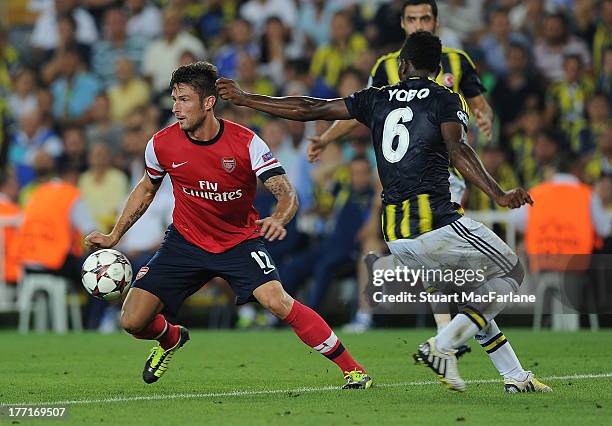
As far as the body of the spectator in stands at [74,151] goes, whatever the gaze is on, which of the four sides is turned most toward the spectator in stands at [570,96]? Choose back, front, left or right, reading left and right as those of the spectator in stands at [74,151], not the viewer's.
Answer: left

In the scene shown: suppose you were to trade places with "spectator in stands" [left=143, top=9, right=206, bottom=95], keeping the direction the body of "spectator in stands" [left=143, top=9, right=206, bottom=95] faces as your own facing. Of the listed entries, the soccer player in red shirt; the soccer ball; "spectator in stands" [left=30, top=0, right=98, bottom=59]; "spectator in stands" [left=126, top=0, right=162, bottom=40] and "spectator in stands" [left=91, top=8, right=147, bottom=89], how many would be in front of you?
2

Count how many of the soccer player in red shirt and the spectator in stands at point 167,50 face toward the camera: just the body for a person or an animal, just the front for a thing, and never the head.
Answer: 2

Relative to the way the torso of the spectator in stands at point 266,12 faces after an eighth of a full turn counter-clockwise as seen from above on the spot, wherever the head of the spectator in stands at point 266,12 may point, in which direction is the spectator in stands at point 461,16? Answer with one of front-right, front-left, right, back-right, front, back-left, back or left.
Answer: front-left

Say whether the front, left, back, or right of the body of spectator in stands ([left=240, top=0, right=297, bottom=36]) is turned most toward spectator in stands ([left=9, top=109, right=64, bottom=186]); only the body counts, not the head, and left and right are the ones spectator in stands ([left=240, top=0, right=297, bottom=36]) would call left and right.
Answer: right

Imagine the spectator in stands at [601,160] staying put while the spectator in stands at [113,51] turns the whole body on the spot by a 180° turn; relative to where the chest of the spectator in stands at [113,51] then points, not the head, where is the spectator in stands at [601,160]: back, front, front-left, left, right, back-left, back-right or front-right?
back-right

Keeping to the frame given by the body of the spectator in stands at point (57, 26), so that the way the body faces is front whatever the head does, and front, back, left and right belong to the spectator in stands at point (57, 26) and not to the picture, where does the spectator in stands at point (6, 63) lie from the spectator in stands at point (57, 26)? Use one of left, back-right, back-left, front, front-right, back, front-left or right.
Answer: right

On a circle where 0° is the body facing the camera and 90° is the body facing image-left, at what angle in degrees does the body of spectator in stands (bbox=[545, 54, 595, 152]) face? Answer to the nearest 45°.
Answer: approximately 0°
